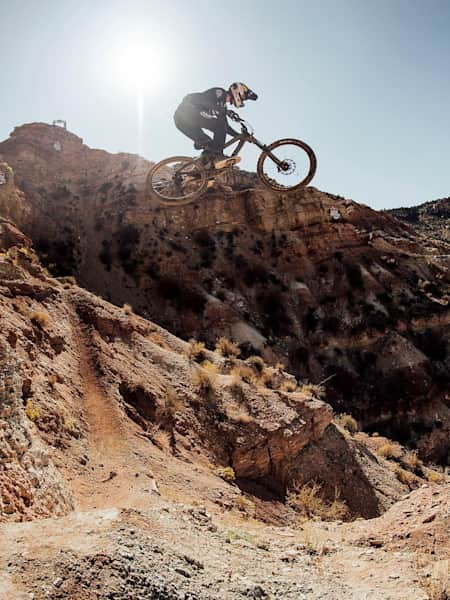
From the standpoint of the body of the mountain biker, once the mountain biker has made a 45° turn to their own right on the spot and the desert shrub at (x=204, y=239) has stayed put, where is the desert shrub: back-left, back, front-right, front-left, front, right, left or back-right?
back-left

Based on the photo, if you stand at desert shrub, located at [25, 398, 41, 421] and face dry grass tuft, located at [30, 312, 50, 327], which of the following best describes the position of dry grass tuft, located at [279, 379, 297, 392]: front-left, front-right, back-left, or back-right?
front-right

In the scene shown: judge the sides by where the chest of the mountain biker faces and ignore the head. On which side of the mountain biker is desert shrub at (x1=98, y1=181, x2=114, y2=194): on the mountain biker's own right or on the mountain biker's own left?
on the mountain biker's own left

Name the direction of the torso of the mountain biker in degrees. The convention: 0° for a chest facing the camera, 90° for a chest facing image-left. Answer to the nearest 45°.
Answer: approximately 270°

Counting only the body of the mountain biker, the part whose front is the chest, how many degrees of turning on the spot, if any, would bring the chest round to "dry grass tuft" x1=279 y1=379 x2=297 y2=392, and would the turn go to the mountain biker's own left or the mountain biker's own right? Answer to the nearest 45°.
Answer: approximately 45° to the mountain biker's own left

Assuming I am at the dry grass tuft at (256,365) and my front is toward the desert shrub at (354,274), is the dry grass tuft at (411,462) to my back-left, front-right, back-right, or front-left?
front-right

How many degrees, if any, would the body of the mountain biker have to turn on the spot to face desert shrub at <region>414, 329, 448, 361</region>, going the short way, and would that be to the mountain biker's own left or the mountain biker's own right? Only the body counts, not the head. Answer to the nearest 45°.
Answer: approximately 45° to the mountain biker's own left

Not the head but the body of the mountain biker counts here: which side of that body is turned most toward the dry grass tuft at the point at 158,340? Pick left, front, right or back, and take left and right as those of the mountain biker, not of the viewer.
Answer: left

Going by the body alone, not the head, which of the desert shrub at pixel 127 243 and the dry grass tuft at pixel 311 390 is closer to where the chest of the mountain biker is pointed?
the dry grass tuft

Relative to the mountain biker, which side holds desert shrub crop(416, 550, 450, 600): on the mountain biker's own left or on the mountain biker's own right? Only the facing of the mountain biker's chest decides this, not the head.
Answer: on the mountain biker's own right
